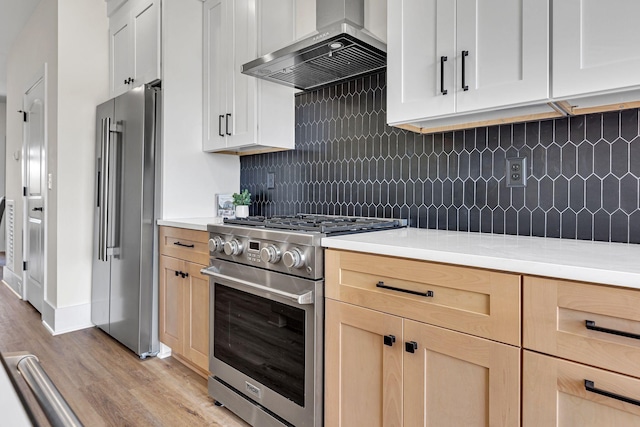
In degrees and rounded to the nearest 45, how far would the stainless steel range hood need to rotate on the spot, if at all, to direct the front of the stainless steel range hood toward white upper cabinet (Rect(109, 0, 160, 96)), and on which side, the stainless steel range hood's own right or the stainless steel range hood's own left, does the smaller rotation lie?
approximately 90° to the stainless steel range hood's own right

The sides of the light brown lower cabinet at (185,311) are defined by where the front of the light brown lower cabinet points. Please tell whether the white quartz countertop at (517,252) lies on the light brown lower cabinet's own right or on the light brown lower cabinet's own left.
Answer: on the light brown lower cabinet's own left

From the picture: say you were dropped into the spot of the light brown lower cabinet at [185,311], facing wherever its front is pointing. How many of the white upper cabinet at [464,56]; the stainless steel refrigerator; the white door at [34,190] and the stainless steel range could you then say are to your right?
2

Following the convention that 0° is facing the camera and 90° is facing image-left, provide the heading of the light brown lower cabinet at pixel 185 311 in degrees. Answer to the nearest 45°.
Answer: approximately 45°

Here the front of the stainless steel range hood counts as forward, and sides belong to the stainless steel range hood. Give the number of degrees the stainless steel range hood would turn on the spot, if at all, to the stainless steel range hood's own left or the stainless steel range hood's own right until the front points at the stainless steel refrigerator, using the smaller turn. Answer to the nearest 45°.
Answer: approximately 90° to the stainless steel range hood's own right
